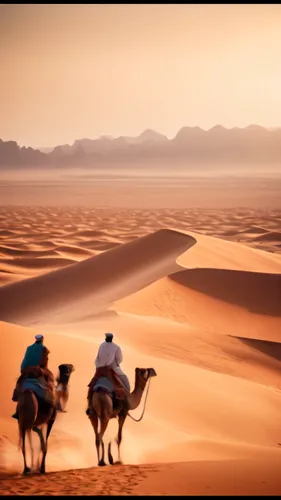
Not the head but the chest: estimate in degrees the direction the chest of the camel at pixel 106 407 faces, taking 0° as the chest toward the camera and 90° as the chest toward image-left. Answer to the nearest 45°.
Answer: approximately 225°
